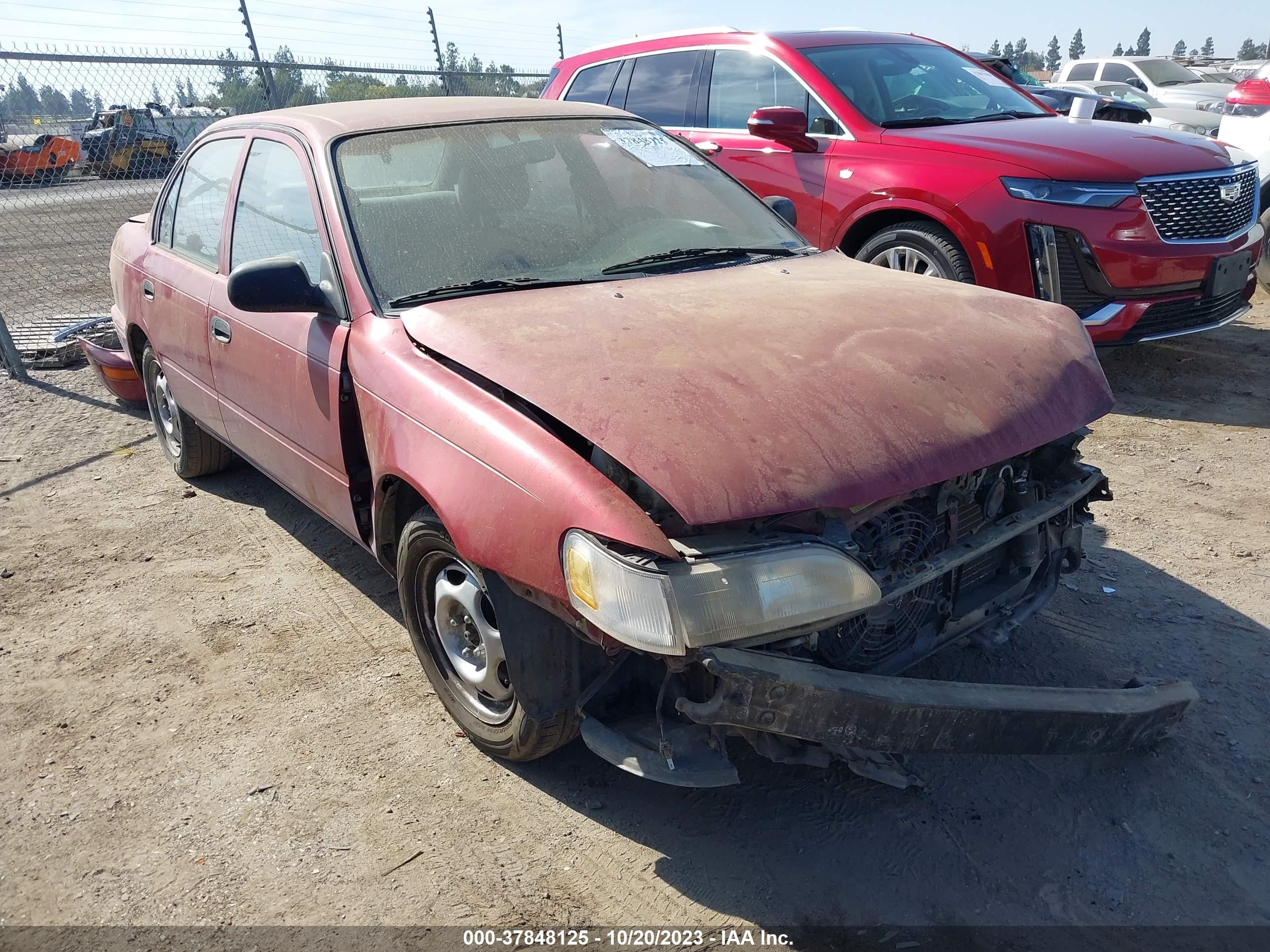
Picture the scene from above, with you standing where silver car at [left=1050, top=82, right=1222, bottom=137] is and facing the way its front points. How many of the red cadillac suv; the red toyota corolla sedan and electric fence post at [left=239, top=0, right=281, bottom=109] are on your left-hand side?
0

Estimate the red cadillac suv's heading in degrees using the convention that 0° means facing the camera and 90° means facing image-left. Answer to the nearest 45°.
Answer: approximately 315°

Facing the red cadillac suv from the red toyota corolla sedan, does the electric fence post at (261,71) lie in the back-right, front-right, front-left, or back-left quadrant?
front-left

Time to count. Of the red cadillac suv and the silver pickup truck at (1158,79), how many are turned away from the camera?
0

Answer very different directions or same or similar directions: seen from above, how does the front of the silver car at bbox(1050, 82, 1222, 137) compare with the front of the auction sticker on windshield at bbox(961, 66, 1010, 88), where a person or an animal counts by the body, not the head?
same or similar directions

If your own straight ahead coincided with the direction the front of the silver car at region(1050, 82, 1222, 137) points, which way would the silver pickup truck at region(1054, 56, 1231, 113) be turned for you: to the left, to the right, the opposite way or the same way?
the same way

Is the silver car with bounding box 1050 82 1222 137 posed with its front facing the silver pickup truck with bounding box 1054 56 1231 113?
no

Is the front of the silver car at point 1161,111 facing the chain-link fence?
no

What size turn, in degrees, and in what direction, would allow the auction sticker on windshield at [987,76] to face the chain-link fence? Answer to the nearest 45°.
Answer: approximately 135° to its right

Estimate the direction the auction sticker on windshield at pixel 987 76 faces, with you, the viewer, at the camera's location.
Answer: facing the viewer and to the right of the viewer

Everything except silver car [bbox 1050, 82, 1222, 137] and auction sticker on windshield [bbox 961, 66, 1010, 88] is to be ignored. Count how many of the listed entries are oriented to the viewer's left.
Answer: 0

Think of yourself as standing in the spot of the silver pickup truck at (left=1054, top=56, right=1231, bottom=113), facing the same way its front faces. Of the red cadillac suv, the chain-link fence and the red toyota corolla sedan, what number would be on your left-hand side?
0

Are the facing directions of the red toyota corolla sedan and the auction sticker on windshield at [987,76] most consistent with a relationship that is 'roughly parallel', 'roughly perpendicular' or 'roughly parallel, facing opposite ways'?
roughly parallel

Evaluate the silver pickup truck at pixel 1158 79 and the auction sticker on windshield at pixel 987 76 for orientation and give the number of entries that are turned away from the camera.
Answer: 0

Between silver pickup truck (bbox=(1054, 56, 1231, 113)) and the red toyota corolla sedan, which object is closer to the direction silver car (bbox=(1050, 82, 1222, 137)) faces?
the red toyota corolla sedan

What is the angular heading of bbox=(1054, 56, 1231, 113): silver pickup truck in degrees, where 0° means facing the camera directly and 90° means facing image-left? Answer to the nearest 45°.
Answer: approximately 315°

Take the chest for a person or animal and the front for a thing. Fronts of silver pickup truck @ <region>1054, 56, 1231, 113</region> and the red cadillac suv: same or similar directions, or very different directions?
same or similar directions

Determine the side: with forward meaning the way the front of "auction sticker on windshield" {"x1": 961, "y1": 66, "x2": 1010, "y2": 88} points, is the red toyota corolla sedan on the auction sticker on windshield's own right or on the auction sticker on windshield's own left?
on the auction sticker on windshield's own right
